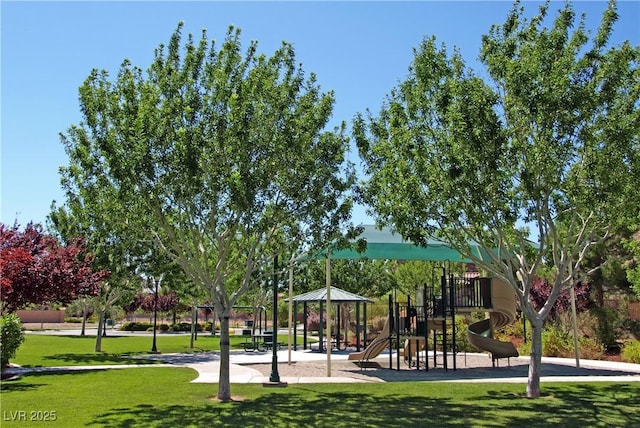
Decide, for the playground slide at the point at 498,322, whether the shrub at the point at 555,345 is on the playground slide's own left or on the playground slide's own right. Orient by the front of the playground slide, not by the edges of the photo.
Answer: on the playground slide's own left

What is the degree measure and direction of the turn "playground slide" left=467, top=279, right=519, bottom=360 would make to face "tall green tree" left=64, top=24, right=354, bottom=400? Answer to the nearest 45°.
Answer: approximately 135° to its right

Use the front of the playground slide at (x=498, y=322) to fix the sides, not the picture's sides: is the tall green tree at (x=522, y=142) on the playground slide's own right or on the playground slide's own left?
on the playground slide's own right

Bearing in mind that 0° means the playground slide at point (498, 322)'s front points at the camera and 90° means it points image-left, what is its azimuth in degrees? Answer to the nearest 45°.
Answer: approximately 270°

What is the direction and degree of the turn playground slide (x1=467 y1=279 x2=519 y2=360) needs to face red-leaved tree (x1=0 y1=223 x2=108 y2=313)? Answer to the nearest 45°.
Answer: approximately 135° to its right

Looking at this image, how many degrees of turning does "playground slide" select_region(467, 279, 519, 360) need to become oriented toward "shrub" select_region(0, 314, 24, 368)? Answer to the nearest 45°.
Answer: approximately 135° to its right

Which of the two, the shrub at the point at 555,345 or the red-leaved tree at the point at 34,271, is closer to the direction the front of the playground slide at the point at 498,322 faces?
the shrub
